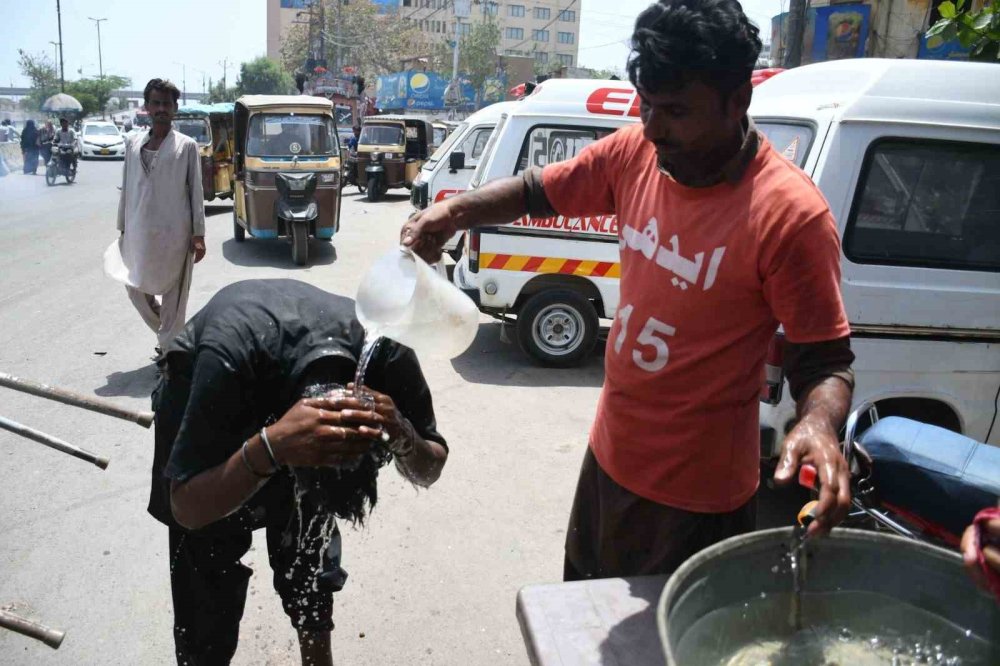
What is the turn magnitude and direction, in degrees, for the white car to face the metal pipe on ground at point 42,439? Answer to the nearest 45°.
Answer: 0° — it already faces it

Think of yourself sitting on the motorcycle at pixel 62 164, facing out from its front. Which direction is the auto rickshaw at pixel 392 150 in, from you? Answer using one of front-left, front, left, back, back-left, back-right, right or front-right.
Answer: left

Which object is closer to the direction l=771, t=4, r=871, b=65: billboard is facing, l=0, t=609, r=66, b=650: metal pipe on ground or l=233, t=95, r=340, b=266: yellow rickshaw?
the metal pipe on ground

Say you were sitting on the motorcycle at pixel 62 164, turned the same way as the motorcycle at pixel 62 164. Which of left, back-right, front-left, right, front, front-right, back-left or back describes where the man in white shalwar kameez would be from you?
front-left

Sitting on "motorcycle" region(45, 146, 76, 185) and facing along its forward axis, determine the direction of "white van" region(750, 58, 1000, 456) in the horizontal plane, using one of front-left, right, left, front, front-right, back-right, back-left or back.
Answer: front-left

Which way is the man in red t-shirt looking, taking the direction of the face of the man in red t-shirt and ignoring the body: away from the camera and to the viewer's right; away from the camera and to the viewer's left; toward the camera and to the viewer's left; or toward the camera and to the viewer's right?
toward the camera and to the viewer's left

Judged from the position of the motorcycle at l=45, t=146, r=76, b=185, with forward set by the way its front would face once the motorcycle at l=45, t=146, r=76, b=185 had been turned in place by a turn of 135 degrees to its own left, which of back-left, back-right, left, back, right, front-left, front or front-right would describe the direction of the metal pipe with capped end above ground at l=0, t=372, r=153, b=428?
right

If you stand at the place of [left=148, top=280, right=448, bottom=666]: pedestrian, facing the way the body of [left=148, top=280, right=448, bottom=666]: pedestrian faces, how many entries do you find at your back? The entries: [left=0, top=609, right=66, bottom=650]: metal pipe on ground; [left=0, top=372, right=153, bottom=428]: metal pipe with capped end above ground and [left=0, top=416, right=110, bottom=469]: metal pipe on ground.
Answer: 3

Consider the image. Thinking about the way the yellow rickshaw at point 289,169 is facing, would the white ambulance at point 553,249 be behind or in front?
in front

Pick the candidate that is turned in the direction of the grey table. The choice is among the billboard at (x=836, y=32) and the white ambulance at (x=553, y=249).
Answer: the billboard

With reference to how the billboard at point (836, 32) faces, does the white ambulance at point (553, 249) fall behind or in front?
in front
